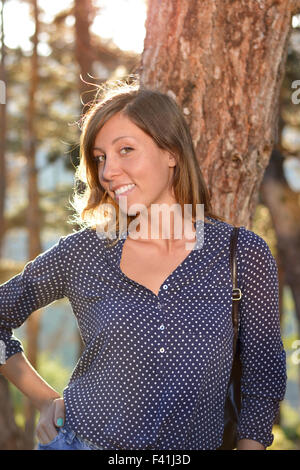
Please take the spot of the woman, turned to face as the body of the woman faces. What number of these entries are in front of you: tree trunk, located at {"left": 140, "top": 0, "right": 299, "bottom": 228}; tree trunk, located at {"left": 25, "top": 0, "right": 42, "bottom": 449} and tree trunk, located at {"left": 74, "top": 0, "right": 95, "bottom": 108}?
0

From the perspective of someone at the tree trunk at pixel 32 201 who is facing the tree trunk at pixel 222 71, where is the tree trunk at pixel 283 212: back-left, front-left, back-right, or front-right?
front-left

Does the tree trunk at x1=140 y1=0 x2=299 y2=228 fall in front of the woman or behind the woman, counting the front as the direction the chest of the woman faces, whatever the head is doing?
behind

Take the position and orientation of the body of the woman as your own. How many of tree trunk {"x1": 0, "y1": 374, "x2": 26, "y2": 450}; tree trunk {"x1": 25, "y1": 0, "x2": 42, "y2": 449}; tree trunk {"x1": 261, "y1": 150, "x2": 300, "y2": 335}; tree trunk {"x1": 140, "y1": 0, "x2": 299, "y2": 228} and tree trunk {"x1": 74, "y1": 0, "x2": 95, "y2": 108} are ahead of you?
0

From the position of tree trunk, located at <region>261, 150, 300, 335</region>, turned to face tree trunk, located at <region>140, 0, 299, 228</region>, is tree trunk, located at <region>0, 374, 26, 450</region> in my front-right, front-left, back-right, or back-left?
front-right

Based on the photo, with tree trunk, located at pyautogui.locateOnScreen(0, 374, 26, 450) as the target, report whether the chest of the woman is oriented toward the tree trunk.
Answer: no

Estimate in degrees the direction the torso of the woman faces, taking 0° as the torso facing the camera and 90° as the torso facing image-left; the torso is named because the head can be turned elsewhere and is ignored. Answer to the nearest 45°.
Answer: approximately 0°

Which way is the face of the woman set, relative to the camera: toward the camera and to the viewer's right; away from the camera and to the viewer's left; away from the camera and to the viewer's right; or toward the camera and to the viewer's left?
toward the camera and to the viewer's left

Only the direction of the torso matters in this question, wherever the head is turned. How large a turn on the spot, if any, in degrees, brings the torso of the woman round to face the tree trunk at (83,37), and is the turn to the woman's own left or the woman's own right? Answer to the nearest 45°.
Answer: approximately 180°

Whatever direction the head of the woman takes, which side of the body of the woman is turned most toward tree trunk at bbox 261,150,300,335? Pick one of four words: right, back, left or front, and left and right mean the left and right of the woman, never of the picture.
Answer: back

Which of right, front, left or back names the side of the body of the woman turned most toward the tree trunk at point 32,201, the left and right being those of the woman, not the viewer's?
back
